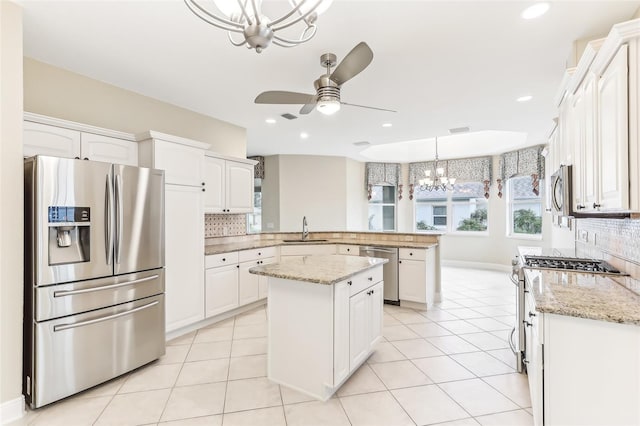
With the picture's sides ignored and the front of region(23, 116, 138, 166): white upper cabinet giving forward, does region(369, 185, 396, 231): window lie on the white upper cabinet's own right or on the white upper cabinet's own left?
on the white upper cabinet's own left

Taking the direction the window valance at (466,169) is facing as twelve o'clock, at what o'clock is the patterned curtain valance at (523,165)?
The patterned curtain valance is roughly at 10 o'clock from the window valance.

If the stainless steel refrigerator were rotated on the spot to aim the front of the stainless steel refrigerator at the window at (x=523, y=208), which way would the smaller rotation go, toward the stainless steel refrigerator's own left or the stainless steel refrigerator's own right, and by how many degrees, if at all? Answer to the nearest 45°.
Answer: approximately 45° to the stainless steel refrigerator's own left

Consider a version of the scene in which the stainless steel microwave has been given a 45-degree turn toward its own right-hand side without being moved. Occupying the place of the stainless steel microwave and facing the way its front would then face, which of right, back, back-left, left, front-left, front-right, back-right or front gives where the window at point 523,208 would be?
front-right

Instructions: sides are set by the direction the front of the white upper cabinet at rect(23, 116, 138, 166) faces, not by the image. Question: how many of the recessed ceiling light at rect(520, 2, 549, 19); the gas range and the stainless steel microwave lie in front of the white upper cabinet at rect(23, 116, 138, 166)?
3

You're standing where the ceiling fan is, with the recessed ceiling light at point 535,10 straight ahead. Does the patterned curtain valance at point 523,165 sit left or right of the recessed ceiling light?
left

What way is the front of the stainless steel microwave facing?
to the viewer's left

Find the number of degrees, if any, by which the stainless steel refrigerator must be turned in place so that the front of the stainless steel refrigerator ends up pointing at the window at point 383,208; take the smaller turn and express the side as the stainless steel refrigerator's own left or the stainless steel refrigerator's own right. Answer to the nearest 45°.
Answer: approximately 90° to the stainless steel refrigerator's own left
